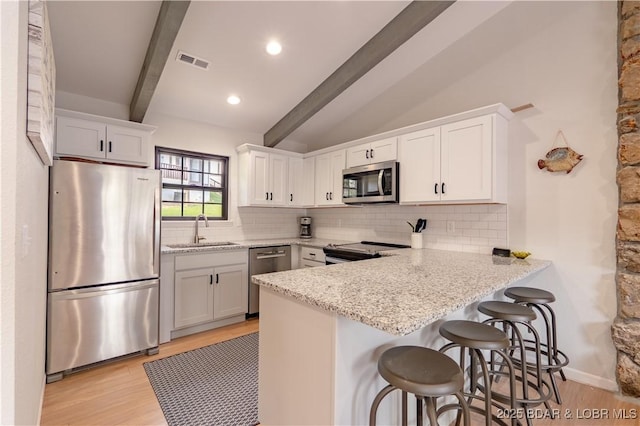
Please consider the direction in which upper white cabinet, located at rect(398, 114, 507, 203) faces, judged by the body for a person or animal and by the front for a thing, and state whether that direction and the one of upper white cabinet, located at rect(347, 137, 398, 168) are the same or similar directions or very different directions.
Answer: same or similar directions

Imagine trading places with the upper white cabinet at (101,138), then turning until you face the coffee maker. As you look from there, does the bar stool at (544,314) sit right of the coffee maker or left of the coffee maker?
right

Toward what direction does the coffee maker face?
toward the camera

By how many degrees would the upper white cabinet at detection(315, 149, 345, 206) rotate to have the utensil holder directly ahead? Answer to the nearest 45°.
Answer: approximately 90° to its left

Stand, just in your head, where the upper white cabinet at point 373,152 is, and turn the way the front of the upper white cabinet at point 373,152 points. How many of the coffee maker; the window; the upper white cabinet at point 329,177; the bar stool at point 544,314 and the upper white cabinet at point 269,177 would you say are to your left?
1

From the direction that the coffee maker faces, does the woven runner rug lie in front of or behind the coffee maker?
in front

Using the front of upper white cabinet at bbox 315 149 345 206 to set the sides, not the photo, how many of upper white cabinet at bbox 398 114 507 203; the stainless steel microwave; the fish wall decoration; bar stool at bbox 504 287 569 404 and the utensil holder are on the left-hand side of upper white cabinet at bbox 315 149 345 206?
5

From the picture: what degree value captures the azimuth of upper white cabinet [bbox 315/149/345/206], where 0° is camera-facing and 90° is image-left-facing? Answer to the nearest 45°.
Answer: approximately 45°

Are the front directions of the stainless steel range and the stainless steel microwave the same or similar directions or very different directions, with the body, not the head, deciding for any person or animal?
same or similar directions

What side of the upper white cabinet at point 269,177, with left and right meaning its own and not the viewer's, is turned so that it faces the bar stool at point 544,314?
front

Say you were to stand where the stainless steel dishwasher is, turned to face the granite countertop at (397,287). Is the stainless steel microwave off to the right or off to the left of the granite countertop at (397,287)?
left

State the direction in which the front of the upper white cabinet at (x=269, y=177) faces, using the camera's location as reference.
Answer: facing the viewer and to the right of the viewer
